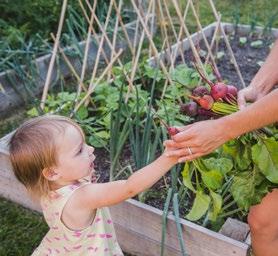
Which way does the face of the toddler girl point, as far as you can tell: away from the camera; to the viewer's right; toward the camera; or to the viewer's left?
to the viewer's right

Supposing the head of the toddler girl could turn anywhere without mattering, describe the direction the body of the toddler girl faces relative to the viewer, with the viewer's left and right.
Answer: facing to the right of the viewer
